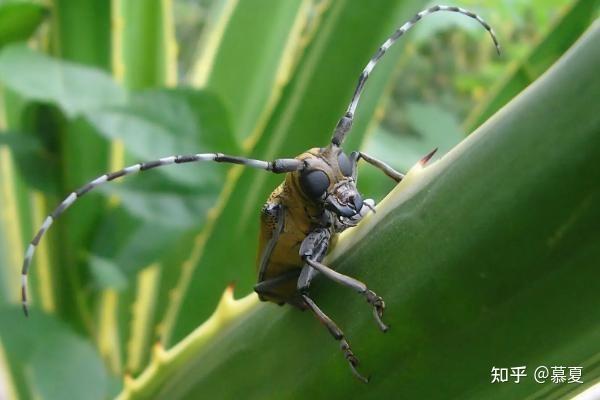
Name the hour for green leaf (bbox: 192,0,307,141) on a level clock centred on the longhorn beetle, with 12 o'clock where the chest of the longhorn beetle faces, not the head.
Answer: The green leaf is roughly at 7 o'clock from the longhorn beetle.

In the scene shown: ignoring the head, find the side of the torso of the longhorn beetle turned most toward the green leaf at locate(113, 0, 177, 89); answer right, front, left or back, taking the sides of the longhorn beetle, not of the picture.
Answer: back

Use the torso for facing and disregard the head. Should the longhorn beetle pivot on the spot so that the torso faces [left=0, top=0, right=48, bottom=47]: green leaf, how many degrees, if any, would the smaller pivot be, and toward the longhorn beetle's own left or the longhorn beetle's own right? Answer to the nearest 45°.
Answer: approximately 180°
